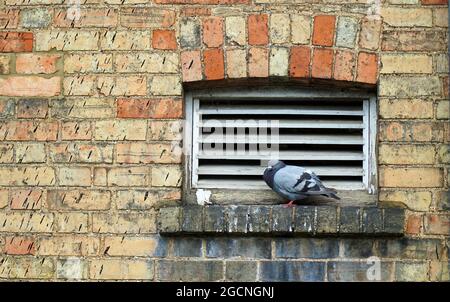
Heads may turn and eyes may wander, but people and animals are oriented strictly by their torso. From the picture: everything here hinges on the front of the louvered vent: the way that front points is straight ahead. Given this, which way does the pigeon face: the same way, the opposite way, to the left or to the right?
to the right

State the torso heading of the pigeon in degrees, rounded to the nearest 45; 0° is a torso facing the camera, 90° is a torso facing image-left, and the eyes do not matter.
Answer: approximately 90°

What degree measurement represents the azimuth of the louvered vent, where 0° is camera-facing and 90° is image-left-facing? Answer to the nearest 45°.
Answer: approximately 0°

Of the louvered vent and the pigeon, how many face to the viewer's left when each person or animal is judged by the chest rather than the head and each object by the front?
1
